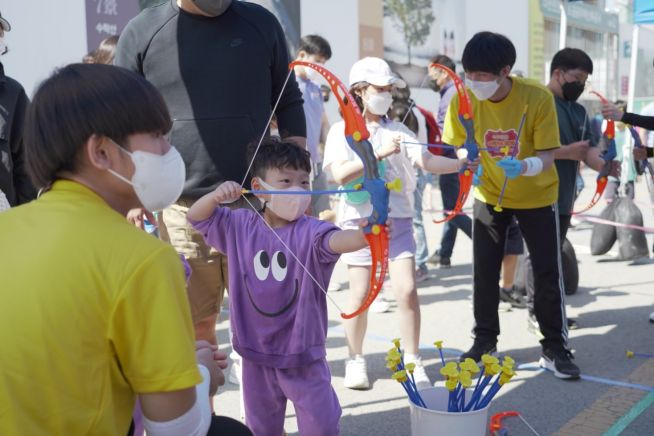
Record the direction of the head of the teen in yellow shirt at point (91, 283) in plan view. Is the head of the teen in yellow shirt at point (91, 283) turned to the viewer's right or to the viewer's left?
to the viewer's right

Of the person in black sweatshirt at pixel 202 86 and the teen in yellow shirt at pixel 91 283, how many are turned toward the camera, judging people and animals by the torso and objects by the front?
1

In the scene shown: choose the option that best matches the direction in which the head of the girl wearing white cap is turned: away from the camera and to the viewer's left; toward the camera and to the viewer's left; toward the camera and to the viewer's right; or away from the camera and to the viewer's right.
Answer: toward the camera and to the viewer's right

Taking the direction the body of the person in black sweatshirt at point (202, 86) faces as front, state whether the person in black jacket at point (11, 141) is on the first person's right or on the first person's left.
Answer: on the first person's right

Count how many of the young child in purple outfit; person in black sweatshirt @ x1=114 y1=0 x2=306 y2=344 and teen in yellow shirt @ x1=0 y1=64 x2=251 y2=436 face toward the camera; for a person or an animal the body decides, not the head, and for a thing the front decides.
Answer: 2

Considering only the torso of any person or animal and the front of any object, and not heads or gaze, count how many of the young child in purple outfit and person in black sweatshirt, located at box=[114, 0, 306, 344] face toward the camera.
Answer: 2

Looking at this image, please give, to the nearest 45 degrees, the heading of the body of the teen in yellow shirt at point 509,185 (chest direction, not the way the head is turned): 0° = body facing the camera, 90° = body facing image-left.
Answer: approximately 45°

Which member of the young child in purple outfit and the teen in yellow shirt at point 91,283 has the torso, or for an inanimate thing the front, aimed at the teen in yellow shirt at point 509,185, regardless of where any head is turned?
the teen in yellow shirt at point 91,283

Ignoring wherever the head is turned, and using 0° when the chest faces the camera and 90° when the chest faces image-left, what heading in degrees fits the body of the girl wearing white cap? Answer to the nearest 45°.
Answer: approximately 315°

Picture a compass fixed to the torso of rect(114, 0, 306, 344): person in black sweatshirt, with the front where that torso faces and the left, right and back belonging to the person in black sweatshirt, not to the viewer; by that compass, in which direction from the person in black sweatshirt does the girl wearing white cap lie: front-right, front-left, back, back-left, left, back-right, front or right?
back-left

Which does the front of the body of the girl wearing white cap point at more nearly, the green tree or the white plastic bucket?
the white plastic bucket

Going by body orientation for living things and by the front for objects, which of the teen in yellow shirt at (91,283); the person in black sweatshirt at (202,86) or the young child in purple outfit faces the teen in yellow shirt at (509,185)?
the teen in yellow shirt at (91,283)
